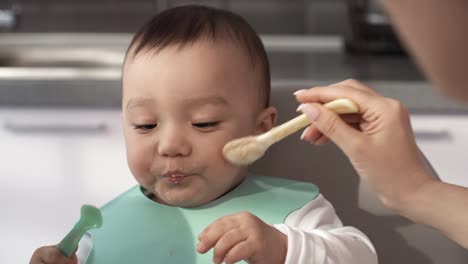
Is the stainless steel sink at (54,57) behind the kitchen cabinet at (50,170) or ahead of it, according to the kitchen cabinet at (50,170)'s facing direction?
behind

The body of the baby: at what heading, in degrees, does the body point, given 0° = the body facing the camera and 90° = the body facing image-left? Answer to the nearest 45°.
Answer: approximately 45°

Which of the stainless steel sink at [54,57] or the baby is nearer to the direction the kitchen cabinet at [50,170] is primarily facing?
the baby

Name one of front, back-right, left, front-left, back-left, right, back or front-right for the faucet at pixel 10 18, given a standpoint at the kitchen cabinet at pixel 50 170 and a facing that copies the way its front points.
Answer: back

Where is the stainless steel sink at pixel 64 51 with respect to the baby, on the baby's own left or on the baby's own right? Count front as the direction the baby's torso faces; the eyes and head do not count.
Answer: on the baby's own right

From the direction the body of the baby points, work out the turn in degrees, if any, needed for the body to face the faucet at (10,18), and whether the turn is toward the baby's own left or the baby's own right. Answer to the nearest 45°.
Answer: approximately 90° to the baby's own right

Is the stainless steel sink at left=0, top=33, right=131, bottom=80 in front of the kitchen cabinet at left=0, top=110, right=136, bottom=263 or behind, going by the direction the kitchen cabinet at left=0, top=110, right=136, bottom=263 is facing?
behind
